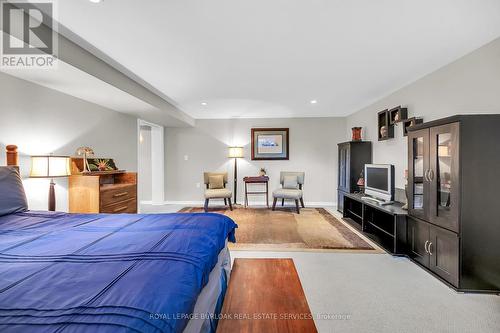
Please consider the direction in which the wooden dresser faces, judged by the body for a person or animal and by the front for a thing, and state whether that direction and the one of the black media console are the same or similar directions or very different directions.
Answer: very different directions

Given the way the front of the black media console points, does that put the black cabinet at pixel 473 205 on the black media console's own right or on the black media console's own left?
on the black media console's own left

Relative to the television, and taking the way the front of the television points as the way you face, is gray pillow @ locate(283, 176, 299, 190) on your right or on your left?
on your right

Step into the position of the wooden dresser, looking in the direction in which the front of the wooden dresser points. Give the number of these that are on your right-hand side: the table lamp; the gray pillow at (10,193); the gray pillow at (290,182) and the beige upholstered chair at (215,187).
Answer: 2

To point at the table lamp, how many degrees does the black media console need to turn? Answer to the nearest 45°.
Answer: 0° — it already faces it

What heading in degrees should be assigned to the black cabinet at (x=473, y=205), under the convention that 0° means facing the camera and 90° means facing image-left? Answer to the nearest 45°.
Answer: approximately 45°

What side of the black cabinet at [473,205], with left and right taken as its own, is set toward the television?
right

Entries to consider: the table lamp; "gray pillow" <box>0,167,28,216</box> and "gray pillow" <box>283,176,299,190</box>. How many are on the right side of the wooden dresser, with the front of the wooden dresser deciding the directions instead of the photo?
2

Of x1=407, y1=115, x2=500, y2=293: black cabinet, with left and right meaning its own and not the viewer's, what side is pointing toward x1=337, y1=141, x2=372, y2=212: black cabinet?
right
